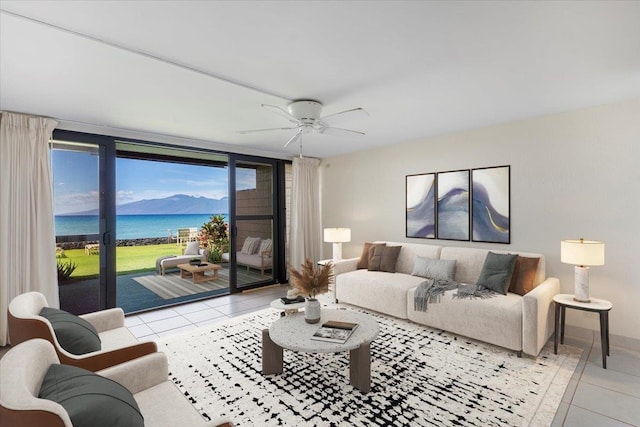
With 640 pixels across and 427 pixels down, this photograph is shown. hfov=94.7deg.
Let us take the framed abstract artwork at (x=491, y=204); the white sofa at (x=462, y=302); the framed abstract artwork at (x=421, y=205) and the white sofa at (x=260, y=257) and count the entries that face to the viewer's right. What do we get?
0

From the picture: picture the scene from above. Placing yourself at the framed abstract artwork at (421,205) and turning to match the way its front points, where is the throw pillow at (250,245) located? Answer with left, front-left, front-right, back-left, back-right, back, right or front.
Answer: front-right

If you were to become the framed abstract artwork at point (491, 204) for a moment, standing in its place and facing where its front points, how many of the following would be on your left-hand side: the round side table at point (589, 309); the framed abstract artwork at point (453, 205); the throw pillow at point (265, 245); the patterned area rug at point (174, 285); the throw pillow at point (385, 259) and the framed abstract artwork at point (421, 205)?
1

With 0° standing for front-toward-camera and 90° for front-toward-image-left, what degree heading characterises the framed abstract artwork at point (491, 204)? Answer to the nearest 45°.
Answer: approximately 45°

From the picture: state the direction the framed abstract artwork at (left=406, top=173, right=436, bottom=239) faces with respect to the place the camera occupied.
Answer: facing the viewer and to the left of the viewer

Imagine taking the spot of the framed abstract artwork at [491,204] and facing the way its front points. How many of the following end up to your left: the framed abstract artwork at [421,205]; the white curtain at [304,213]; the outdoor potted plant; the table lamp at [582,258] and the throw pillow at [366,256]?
1

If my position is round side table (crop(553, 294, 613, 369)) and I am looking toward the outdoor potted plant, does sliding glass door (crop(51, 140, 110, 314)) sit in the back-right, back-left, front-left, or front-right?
front-left

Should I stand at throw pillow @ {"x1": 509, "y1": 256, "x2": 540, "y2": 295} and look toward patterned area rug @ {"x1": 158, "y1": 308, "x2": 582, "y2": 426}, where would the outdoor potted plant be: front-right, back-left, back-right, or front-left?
front-right

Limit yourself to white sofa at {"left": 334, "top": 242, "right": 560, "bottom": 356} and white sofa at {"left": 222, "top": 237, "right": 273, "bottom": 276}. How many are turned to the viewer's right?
0

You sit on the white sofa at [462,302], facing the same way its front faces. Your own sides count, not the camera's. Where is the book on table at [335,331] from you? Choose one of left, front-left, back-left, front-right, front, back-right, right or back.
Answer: front

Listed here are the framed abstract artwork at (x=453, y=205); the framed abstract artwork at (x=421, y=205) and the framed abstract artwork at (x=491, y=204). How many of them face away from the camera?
0

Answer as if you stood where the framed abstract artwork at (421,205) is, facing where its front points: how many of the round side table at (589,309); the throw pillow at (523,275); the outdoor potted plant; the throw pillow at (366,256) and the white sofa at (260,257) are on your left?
2

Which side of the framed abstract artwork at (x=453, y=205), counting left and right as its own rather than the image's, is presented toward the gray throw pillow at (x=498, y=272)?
left

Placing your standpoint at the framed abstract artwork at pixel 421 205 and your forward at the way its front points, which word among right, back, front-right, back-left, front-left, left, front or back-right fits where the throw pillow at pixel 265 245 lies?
front-right

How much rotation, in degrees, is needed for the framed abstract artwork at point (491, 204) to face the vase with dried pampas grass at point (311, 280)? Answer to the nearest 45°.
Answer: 0° — it already faces it

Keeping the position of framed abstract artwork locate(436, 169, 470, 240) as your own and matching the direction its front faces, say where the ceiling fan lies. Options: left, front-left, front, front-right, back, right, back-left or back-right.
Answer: front

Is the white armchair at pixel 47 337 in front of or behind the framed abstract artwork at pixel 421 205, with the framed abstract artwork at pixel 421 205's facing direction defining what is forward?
in front

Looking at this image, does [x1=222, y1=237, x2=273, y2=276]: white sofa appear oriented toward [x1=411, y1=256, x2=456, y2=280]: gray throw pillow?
no
